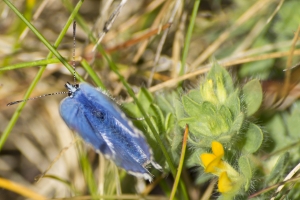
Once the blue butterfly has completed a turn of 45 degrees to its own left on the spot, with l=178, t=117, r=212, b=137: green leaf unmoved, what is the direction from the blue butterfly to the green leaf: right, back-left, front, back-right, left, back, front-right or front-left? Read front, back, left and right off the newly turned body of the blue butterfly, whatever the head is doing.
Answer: back

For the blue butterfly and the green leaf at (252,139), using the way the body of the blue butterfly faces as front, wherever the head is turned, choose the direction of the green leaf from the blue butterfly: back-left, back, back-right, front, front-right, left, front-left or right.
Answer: back-right

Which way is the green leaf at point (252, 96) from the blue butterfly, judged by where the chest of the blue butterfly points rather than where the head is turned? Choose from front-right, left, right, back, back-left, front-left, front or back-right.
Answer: back-right

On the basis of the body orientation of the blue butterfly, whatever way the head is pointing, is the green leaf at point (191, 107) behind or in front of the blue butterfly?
behind

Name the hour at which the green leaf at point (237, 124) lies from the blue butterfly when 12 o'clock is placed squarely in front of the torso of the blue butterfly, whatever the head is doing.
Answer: The green leaf is roughly at 5 o'clock from the blue butterfly.

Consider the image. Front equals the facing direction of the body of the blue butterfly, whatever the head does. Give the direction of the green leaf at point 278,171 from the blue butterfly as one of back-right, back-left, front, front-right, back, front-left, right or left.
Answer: back-right

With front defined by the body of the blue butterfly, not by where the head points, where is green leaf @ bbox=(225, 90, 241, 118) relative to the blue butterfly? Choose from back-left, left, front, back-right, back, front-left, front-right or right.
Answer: back-right

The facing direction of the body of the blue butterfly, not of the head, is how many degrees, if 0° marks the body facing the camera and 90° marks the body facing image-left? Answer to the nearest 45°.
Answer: approximately 135°
